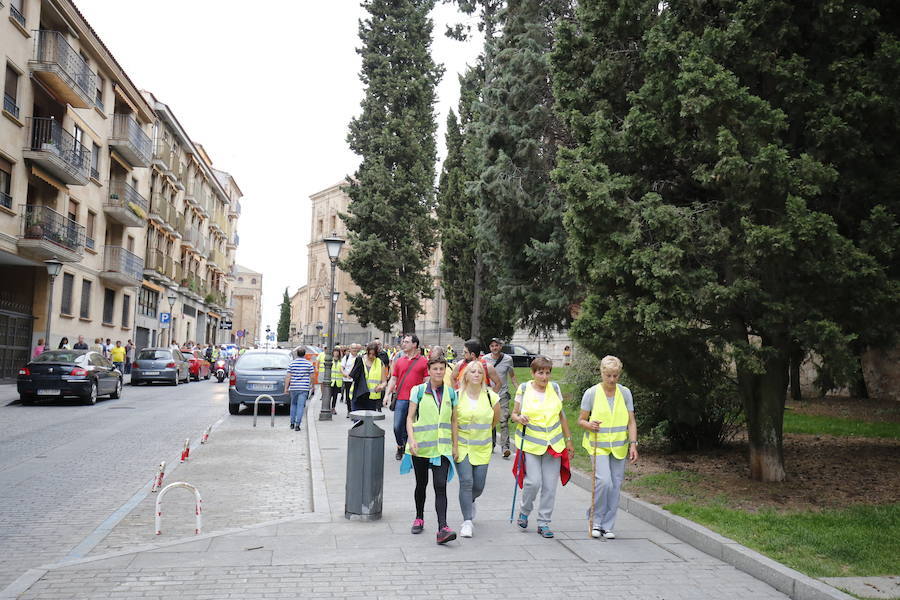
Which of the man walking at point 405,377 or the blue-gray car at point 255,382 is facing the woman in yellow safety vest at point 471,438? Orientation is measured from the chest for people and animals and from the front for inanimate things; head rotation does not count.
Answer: the man walking

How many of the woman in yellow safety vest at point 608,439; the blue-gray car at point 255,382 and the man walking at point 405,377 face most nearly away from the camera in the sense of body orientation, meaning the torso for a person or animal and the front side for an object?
1

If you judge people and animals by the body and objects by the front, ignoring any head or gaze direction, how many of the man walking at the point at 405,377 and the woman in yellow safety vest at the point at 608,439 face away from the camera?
0

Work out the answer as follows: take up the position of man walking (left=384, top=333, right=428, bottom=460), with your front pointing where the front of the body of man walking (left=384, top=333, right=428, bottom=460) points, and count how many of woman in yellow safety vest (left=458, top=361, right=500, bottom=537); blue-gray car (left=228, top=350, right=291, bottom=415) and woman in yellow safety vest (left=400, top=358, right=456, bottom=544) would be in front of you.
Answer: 2

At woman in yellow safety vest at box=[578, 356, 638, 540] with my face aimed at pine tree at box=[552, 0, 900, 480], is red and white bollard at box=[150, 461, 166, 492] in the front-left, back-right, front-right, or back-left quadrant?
back-left

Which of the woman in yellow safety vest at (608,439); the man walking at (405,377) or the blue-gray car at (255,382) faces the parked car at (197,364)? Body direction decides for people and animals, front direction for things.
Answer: the blue-gray car

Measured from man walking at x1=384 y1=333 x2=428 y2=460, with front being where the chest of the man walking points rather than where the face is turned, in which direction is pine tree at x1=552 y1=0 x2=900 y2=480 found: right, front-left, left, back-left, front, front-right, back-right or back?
front-left

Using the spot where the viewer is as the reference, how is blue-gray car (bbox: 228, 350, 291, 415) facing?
facing away from the viewer

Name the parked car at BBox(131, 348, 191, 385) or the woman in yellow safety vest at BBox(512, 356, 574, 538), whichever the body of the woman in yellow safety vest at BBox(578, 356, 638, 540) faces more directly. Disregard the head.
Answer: the woman in yellow safety vest

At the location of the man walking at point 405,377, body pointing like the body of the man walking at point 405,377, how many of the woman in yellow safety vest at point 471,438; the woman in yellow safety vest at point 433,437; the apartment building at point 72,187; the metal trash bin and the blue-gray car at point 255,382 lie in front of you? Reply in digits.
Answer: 3

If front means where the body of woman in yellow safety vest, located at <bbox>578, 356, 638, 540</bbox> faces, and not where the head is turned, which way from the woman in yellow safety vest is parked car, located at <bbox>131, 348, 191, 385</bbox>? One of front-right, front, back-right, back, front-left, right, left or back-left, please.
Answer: back-right

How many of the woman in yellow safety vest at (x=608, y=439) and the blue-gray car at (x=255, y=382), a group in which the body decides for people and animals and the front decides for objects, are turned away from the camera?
1

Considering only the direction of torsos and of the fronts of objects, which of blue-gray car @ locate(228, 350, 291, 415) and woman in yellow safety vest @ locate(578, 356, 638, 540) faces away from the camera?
the blue-gray car

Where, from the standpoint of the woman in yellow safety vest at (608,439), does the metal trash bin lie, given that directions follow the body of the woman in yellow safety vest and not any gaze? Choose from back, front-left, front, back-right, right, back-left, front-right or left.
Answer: right

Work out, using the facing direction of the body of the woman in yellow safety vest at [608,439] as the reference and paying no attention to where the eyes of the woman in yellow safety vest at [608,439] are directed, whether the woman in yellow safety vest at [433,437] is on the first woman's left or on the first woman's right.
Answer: on the first woman's right
